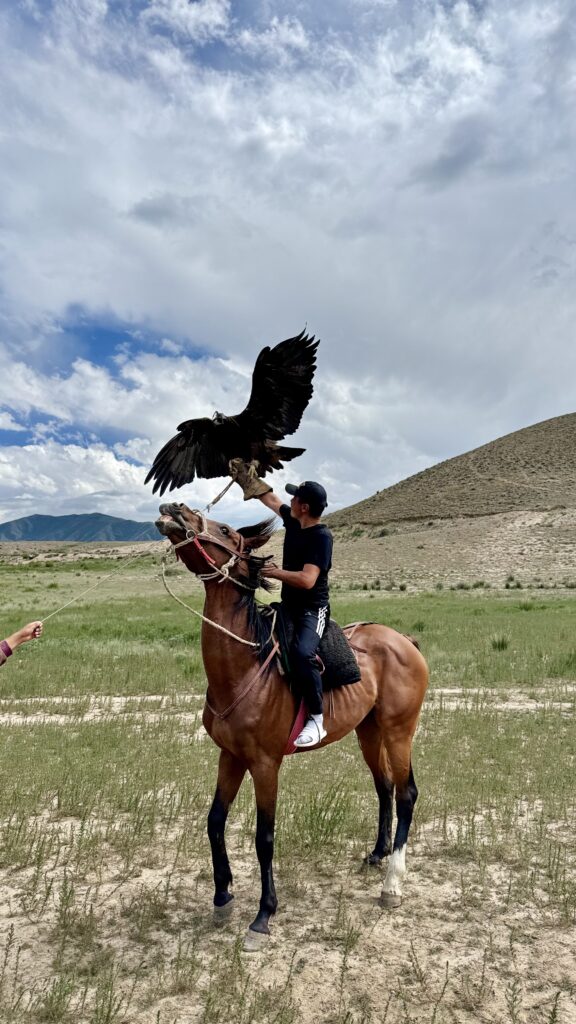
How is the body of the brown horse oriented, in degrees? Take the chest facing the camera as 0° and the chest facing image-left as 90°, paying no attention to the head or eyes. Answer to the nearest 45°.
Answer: approximately 45°

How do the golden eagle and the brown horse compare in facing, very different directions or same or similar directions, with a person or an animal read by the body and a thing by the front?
same or similar directions

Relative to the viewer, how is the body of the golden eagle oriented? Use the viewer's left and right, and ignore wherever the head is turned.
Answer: facing the viewer and to the left of the viewer

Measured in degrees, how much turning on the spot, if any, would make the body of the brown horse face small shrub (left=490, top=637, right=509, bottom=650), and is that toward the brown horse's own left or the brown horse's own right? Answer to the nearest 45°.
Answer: approximately 180°

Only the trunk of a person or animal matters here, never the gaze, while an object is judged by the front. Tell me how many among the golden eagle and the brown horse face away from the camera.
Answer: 0

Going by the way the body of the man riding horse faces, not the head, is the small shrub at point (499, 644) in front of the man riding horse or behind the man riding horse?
behind
